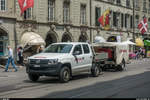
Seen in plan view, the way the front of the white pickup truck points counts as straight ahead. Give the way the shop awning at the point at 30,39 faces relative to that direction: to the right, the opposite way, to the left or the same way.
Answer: to the left

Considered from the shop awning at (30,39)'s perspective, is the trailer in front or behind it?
in front

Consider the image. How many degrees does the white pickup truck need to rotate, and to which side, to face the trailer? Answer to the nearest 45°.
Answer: approximately 180°

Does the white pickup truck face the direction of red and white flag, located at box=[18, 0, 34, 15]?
no

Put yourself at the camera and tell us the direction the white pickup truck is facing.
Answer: facing the viewer and to the left of the viewer

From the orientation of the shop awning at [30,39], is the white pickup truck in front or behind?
in front

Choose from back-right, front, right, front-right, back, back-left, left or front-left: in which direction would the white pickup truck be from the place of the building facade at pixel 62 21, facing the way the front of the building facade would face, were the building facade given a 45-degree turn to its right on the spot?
front

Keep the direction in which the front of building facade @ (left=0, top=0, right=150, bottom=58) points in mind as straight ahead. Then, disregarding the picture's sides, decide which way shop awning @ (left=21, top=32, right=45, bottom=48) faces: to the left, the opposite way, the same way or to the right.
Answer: the same way

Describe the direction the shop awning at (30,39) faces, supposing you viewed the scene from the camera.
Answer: facing the viewer and to the right of the viewer
